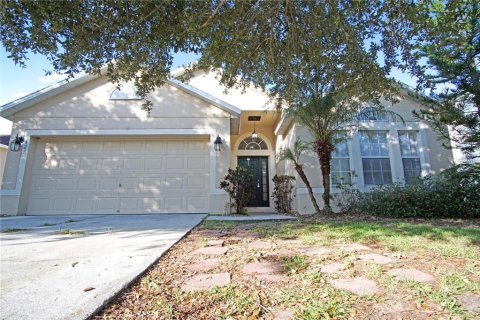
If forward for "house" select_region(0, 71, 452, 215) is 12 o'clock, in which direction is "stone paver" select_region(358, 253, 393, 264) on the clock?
The stone paver is roughly at 11 o'clock from the house.

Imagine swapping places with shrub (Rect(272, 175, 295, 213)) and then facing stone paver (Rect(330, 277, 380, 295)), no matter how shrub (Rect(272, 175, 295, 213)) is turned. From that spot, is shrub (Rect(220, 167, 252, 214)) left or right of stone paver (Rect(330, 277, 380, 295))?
right

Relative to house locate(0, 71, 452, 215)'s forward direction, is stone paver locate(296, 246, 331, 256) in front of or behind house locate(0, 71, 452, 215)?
in front

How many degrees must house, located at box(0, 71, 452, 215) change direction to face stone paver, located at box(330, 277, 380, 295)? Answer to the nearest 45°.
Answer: approximately 45° to its left

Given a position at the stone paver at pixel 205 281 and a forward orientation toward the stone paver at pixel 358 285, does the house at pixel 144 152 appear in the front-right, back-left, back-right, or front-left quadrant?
back-left

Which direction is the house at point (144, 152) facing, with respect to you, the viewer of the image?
facing the viewer

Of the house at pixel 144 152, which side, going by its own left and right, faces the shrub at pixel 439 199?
left

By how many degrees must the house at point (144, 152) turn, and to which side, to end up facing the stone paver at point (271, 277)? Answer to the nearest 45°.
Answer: approximately 45° to its left

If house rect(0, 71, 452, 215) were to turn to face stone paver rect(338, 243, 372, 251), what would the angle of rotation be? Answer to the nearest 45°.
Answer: approximately 45° to its left

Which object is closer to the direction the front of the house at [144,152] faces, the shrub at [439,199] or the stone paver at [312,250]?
the stone paver

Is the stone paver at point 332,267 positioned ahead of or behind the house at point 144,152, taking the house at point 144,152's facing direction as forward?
ahead

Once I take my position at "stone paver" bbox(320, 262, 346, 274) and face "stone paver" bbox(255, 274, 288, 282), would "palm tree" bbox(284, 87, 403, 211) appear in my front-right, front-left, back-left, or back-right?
back-right

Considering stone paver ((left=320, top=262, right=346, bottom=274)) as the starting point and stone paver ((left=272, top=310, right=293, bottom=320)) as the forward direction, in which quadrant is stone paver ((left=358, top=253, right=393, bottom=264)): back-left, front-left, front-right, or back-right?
back-left

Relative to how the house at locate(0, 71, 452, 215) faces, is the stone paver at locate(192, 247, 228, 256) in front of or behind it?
in front

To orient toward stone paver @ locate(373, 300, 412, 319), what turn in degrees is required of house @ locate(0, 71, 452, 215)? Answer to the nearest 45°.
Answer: approximately 45° to its left
